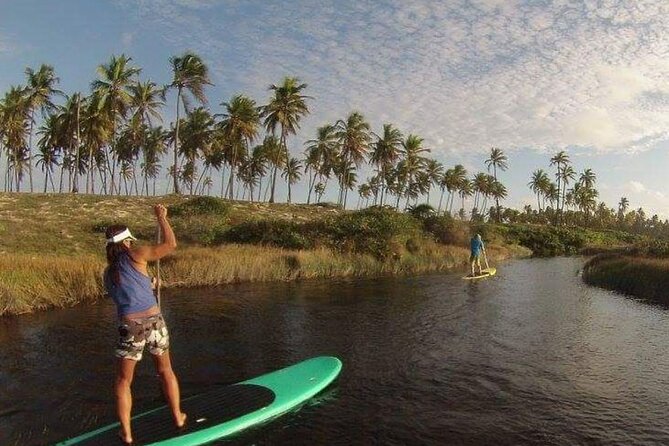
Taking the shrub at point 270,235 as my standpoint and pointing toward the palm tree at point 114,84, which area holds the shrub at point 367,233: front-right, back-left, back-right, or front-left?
back-right

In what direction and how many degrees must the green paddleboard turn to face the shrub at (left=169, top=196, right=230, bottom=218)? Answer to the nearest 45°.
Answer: approximately 45° to its left

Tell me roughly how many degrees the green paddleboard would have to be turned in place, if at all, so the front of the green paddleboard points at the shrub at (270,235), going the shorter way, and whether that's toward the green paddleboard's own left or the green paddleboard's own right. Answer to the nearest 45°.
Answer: approximately 45° to the green paddleboard's own left

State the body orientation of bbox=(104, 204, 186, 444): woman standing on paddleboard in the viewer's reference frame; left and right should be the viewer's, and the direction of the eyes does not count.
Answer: facing away from the viewer and to the right of the viewer

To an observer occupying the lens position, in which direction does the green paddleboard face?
facing away from the viewer and to the right of the viewer

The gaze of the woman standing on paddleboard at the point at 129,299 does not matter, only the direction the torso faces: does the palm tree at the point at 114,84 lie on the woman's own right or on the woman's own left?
on the woman's own left

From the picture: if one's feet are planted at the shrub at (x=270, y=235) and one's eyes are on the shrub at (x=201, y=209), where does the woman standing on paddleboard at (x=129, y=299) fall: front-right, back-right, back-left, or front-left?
back-left
